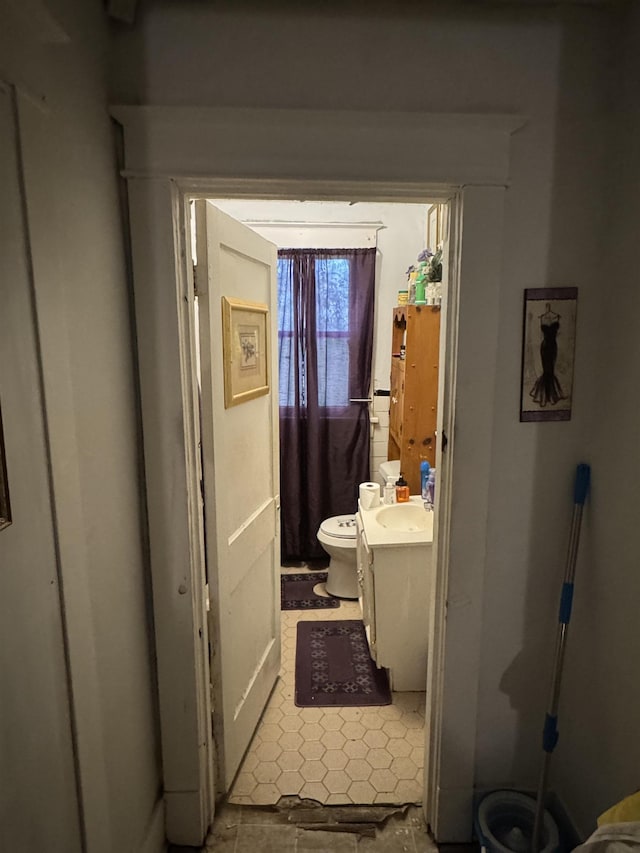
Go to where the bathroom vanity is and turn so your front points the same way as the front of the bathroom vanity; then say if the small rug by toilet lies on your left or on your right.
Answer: on your right

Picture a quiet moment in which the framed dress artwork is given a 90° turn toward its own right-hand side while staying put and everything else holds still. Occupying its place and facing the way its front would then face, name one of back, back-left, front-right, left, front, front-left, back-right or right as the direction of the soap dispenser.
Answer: front-right

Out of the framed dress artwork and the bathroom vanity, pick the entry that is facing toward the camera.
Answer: the framed dress artwork

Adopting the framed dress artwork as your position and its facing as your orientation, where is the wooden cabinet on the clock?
The wooden cabinet is roughly at 5 o'clock from the framed dress artwork.

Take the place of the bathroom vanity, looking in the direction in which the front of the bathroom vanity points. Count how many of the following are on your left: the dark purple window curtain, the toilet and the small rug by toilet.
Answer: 0

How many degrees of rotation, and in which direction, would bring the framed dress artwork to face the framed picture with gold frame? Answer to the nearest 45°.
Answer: approximately 90° to its right

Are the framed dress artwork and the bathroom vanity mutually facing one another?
no

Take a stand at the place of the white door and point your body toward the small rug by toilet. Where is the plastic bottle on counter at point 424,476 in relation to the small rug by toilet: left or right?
right

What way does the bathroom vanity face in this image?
to the viewer's left

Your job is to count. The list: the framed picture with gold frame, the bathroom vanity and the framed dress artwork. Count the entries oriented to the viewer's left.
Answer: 1

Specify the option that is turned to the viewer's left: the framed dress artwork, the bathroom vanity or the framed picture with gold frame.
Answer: the bathroom vanity

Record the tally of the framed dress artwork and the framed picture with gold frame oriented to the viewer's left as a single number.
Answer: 0

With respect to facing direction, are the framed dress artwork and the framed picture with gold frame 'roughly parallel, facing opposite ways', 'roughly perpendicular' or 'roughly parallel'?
roughly perpendicular

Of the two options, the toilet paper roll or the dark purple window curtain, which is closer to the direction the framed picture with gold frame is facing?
the toilet paper roll
